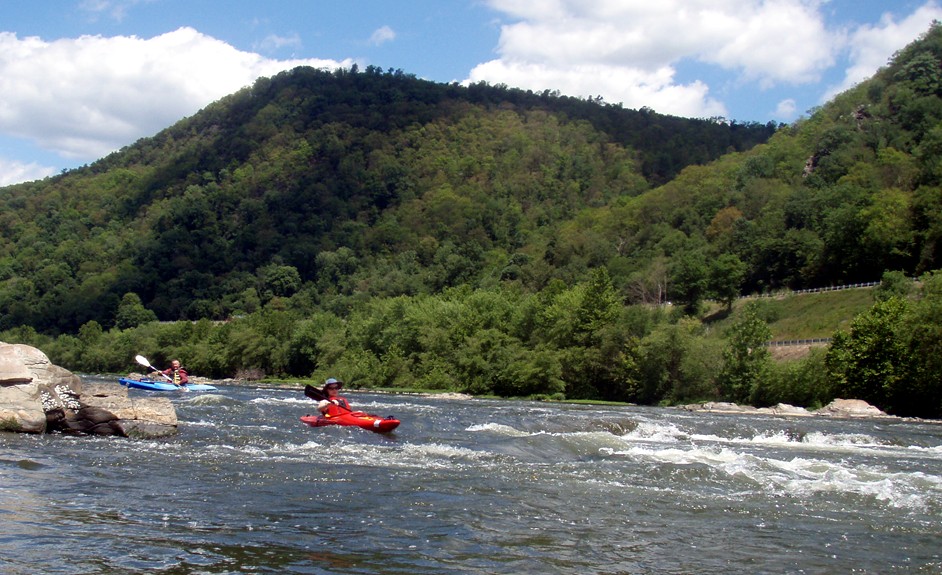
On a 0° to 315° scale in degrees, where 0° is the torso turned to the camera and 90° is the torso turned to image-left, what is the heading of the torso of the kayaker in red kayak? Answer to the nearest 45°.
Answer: approximately 315°
